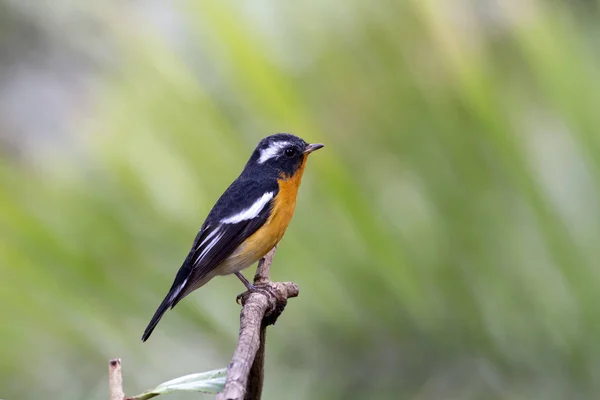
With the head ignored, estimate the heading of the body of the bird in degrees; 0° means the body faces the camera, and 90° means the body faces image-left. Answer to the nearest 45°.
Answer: approximately 270°

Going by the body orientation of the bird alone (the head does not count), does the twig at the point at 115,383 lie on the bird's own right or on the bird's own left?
on the bird's own right

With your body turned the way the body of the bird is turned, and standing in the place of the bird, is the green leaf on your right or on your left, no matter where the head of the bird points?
on your right
